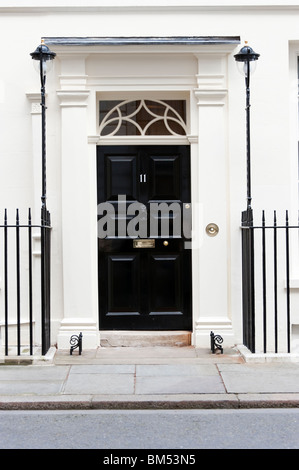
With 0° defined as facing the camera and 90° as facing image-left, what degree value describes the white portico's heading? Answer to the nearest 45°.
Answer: approximately 0°

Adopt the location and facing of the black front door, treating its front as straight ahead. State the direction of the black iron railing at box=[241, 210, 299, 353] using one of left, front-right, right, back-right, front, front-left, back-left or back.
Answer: left
